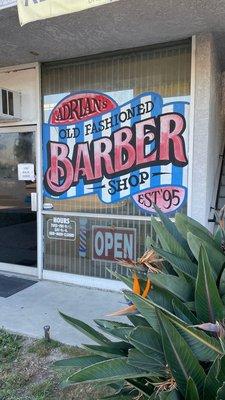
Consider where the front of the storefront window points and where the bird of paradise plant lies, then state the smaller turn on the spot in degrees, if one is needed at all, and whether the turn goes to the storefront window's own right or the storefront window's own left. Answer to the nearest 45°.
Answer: approximately 45° to the storefront window's own left

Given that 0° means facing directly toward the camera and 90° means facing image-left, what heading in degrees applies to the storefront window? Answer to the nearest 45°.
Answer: approximately 45°

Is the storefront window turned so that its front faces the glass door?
no

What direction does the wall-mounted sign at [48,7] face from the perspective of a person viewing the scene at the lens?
facing the viewer and to the left of the viewer

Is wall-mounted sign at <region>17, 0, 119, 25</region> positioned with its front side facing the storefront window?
no

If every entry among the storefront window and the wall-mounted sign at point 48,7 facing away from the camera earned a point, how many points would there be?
0

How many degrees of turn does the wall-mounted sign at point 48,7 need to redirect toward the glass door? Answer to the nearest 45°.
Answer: approximately 135° to its right

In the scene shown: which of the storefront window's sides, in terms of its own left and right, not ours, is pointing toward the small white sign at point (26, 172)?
right

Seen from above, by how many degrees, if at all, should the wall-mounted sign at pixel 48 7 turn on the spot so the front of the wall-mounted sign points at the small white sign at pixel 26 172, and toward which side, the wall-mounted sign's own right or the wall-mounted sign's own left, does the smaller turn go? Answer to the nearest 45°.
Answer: approximately 135° to the wall-mounted sign's own right

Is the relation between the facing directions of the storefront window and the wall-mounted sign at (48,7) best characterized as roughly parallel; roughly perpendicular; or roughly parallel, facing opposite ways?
roughly parallel

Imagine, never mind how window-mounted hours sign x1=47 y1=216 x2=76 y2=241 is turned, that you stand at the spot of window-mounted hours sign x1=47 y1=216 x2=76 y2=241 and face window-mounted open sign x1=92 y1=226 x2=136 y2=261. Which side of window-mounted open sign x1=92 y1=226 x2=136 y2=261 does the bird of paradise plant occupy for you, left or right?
right
